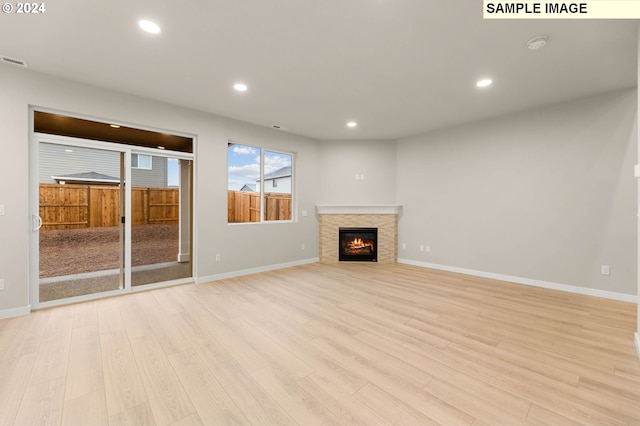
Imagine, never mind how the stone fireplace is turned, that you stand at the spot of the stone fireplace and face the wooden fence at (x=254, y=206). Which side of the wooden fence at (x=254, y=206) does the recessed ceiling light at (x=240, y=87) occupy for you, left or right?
left

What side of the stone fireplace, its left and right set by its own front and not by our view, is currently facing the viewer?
front

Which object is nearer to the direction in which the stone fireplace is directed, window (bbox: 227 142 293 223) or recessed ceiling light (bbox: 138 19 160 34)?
the recessed ceiling light

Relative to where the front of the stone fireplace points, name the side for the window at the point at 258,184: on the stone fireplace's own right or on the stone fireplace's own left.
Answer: on the stone fireplace's own right

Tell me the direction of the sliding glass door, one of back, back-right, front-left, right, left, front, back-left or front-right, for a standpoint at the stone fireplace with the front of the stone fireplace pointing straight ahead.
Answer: front-right

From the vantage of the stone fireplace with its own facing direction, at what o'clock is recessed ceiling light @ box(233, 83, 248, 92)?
The recessed ceiling light is roughly at 1 o'clock from the stone fireplace.

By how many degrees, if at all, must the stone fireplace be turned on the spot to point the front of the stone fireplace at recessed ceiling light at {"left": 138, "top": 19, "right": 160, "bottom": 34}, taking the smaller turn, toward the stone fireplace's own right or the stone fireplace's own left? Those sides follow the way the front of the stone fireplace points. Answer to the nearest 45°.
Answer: approximately 45° to the stone fireplace's own right

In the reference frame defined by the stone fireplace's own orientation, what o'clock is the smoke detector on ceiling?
The smoke detector on ceiling is roughly at 11 o'clock from the stone fireplace.

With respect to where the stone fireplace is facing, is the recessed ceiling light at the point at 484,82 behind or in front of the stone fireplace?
in front
